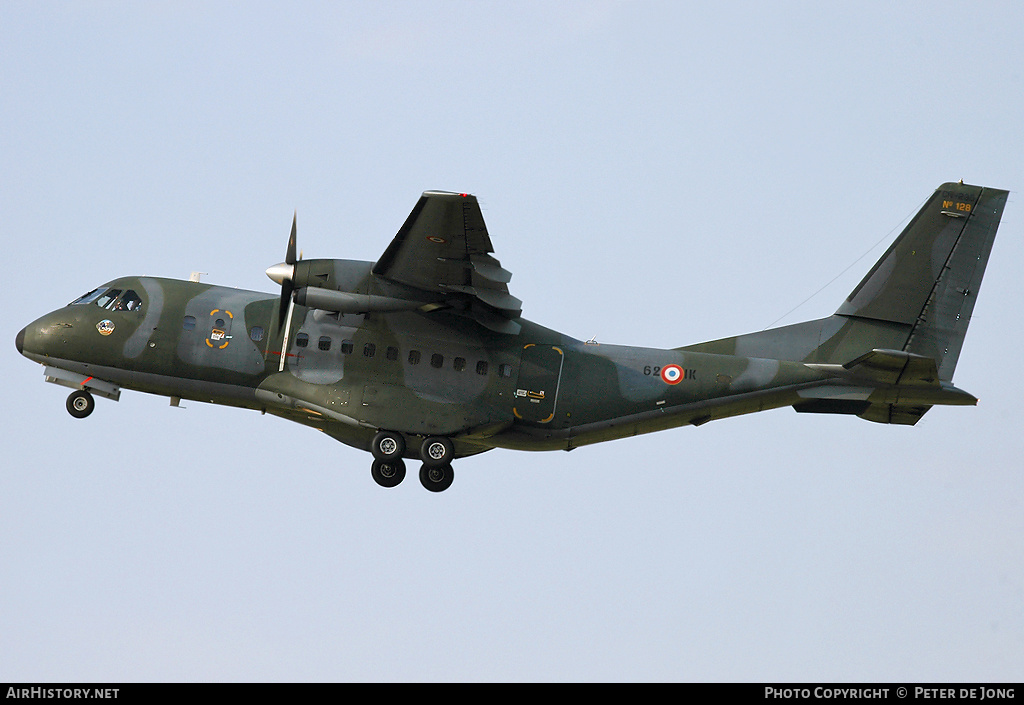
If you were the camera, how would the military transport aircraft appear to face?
facing to the left of the viewer
